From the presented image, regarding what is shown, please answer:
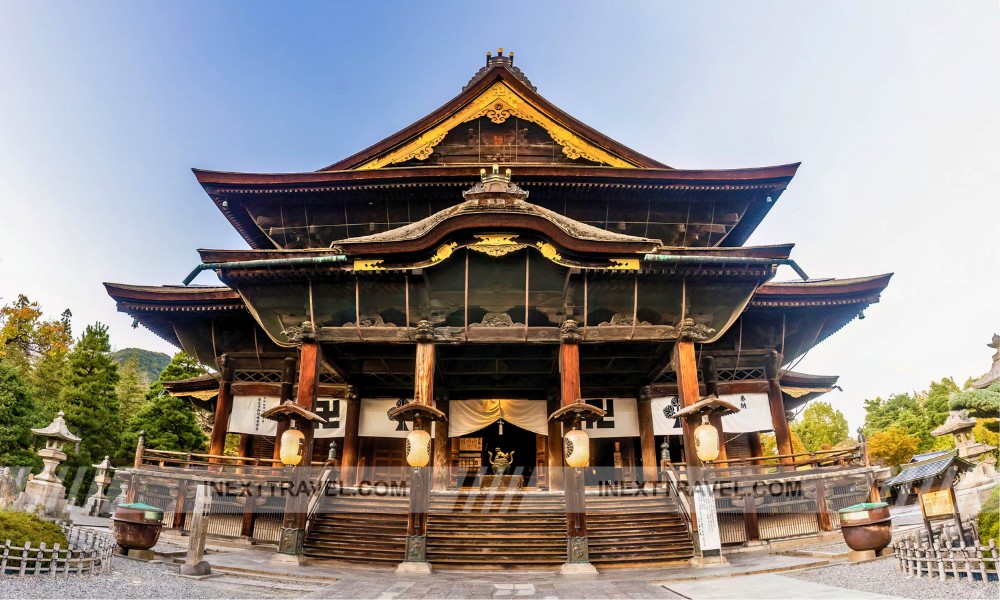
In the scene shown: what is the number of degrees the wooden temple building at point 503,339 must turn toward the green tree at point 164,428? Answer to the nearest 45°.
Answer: approximately 135° to its right

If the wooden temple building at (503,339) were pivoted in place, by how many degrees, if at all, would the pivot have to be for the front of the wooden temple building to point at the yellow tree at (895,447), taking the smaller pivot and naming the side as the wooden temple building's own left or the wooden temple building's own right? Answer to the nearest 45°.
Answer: approximately 135° to the wooden temple building's own left

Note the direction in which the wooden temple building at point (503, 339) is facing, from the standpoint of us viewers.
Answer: facing the viewer

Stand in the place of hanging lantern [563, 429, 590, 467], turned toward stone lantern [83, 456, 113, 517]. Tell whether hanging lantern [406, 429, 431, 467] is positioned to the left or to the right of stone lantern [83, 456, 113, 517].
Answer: left

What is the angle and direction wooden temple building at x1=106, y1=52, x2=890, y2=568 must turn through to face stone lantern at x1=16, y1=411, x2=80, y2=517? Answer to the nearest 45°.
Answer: approximately 90° to its right

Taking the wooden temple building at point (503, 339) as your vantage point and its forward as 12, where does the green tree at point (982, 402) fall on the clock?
The green tree is roughly at 9 o'clock from the wooden temple building.

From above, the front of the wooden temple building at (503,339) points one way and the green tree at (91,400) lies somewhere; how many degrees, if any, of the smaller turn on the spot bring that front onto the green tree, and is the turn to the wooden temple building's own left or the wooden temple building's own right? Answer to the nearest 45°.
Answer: approximately 135° to the wooden temple building's own right

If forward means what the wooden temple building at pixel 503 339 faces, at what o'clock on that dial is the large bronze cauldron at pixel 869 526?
The large bronze cauldron is roughly at 10 o'clock from the wooden temple building.

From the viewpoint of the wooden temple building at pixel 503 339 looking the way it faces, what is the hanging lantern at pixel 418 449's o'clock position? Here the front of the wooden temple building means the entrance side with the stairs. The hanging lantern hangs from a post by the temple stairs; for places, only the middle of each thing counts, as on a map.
The hanging lantern is roughly at 1 o'clock from the wooden temple building.

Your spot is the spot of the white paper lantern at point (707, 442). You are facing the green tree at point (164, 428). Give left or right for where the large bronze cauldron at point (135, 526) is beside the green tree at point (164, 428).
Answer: left

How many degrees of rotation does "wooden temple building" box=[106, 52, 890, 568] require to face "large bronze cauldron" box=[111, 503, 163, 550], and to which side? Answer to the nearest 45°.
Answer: approximately 45° to its right

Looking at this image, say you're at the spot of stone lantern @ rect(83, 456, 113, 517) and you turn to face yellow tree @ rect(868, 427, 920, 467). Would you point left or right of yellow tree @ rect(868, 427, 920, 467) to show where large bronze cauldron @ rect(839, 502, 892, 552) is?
right

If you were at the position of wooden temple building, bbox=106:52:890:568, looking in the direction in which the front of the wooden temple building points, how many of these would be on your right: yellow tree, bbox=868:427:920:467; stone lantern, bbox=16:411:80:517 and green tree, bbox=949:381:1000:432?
1
